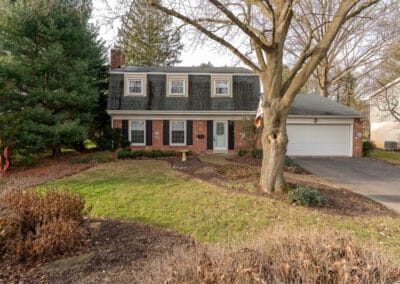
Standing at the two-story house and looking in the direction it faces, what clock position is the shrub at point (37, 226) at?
The shrub is roughly at 12 o'clock from the two-story house.

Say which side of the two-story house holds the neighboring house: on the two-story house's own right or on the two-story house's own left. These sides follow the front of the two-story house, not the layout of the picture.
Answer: on the two-story house's own left

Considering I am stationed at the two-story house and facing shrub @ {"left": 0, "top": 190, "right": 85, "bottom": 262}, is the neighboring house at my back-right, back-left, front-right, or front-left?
back-left

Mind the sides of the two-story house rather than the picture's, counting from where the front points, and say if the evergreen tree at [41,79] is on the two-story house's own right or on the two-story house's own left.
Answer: on the two-story house's own right

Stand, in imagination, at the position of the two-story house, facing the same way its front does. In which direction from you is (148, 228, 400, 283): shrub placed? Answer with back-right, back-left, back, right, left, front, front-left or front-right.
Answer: front

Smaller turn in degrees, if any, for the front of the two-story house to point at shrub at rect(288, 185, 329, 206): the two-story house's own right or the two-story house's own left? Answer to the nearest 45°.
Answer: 0° — it already faces it

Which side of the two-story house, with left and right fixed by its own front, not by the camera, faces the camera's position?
front

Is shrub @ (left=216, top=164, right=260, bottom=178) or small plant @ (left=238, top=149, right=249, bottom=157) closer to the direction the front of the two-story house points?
the shrub

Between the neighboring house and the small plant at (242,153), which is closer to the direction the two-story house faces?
the small plant

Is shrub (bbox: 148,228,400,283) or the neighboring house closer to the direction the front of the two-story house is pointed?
the shrub

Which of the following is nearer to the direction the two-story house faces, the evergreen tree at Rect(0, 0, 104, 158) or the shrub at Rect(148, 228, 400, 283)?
the shrub

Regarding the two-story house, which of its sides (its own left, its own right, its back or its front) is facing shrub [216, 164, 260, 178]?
front

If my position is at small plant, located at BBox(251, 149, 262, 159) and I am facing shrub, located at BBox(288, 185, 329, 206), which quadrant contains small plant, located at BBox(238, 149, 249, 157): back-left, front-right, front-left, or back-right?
back-right
